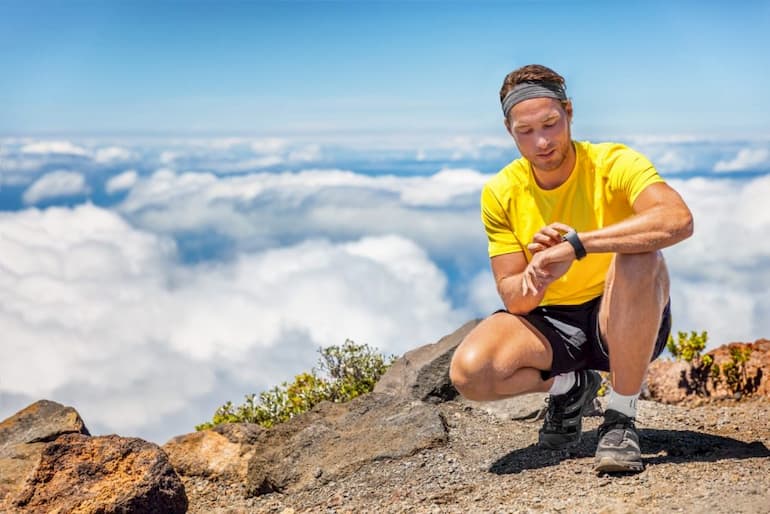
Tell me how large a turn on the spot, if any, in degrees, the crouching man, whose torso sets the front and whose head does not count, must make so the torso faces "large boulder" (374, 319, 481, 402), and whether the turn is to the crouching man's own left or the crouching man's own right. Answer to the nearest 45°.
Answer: approximately 135° to the crouching man's own right

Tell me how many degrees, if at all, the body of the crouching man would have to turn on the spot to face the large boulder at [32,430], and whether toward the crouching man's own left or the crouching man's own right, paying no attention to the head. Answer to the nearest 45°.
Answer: approximately 90° to the crouching man's own right

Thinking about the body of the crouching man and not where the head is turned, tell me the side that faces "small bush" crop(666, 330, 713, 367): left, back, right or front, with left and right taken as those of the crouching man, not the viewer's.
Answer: back

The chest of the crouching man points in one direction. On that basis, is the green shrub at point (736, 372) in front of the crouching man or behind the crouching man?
behind

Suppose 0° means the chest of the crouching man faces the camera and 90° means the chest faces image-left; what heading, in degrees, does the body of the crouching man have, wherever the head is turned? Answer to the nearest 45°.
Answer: approximately 0°

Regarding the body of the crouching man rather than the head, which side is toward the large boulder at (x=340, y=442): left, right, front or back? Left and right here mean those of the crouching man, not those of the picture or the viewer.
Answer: right
